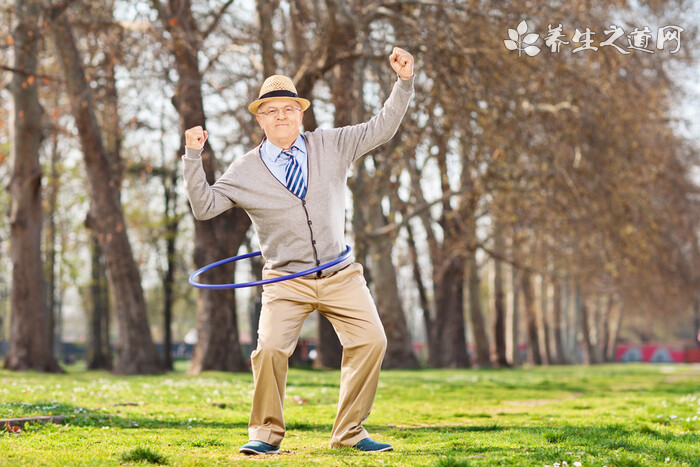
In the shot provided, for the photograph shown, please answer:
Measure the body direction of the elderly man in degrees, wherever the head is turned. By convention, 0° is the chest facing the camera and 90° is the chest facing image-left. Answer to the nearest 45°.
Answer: approximately 0°

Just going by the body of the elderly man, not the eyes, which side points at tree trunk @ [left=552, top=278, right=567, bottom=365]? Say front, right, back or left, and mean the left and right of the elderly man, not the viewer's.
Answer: back
